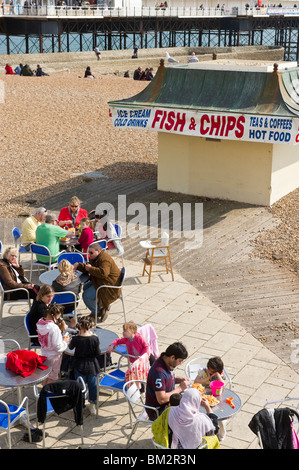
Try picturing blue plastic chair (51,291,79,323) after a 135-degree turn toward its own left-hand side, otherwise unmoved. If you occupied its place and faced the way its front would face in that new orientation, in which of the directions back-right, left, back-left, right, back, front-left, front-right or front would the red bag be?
front-left

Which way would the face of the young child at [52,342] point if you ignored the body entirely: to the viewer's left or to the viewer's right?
to the viewer's right

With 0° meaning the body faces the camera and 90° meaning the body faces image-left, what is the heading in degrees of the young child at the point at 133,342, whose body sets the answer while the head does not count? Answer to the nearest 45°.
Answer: approximately 45°

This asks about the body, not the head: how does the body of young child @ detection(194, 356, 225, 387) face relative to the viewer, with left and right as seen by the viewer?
facing the viewer and to the left of the viewer

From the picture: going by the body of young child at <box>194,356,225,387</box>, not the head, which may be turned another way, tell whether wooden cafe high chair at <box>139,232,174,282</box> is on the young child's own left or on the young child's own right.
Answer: on the young child's own right

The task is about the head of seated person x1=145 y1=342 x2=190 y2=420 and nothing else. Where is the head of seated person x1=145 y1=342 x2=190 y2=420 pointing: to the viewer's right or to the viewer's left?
to the viewer's right

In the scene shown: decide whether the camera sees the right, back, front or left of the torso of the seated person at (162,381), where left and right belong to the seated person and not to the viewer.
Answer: right

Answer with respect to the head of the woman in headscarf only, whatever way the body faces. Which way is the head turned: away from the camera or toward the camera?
away from the camera

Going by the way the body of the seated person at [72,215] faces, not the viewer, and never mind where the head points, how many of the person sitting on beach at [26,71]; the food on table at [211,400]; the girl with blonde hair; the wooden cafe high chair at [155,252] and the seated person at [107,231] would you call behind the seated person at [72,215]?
1

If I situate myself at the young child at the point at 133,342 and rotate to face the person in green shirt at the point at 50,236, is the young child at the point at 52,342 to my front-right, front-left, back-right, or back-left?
front-left

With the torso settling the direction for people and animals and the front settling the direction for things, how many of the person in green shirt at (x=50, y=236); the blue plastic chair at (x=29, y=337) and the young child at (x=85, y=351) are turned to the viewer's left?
0

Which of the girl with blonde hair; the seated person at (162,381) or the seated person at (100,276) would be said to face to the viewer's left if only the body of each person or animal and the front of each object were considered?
the seated person at (100,276)

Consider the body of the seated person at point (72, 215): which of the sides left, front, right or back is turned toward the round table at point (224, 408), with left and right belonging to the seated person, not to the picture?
front
